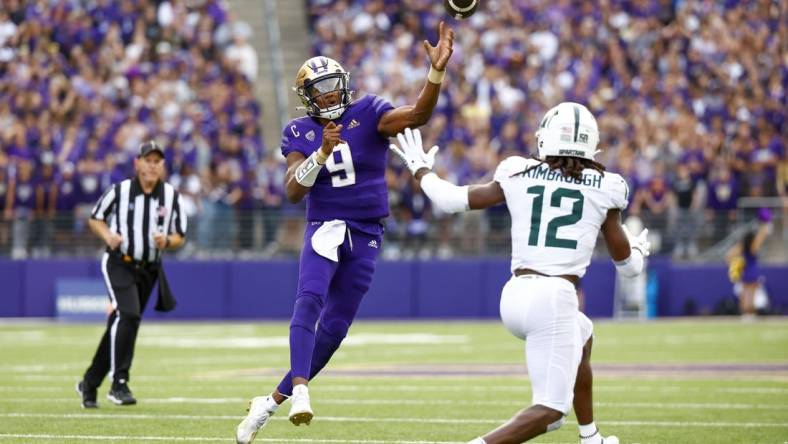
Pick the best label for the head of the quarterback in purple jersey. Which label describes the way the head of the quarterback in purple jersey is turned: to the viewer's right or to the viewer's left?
to the viewer's right

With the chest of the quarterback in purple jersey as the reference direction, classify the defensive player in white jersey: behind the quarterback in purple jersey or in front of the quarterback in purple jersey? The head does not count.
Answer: in front

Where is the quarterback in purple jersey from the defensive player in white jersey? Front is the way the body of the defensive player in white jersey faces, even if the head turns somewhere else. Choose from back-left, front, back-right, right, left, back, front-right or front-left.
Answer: front-left

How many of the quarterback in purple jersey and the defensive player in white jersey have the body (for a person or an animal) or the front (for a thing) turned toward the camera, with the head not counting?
1

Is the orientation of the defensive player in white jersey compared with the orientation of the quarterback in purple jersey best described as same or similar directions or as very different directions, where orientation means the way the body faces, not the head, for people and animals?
very different directions

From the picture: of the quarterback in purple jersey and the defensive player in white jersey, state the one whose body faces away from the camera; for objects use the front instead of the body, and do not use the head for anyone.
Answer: the defensive player in white jersey

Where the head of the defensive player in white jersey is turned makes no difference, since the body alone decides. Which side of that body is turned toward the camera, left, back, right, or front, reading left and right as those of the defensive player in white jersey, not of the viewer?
back
